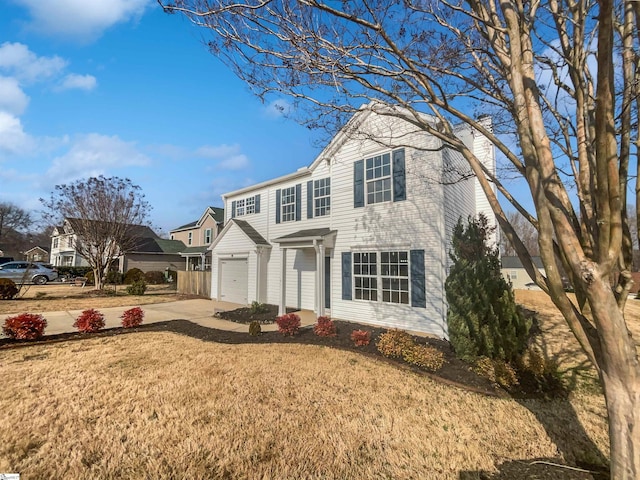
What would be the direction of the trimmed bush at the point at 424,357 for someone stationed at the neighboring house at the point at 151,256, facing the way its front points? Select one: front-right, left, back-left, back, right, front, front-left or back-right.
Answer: front-left

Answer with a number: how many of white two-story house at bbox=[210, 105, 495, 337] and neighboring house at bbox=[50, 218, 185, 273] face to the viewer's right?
0

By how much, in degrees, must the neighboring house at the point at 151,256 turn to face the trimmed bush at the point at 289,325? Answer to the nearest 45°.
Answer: approximately 45° to its left

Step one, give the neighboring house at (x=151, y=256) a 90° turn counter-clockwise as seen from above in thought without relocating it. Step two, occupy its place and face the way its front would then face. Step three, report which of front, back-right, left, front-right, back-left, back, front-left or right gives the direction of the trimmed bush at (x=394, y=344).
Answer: front-right

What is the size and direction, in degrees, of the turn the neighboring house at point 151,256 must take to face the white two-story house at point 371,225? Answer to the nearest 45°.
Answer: approximately 45° to its left

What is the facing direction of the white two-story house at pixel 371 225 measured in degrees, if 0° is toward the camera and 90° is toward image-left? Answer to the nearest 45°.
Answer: approximately 45°

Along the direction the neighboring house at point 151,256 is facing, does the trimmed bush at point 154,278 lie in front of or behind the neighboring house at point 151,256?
in front

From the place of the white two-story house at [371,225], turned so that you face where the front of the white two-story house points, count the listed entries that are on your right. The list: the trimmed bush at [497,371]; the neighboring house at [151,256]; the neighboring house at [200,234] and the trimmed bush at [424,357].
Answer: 2

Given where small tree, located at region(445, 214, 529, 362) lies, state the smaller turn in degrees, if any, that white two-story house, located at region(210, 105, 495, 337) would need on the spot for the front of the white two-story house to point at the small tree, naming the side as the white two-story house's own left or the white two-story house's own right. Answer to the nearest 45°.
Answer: approximately 90° to the white two-story house's own left

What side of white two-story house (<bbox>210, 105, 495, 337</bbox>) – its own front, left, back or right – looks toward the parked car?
right

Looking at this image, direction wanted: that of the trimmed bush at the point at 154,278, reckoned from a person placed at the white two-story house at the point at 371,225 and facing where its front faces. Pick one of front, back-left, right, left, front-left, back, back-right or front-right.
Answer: right
